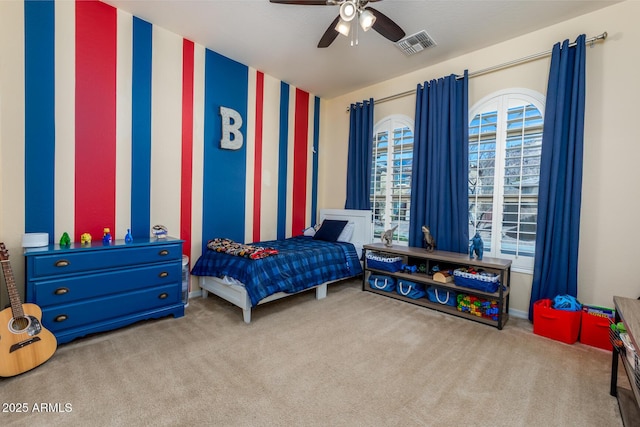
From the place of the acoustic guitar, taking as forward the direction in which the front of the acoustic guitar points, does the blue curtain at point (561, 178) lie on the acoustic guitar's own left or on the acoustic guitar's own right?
on the acoustic guitar's own left

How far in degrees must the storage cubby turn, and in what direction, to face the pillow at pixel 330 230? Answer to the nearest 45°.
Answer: approximately 45° to its right

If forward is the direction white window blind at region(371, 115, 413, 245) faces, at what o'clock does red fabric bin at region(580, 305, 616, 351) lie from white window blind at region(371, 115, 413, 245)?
The red fabric bin is roughly at 9 o'clock from the white window blind.

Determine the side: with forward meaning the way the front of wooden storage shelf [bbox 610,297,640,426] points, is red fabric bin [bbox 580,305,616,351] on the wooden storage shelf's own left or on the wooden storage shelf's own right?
on the wooden storage shelf's own right

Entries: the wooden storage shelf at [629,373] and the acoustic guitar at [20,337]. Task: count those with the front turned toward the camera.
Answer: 1

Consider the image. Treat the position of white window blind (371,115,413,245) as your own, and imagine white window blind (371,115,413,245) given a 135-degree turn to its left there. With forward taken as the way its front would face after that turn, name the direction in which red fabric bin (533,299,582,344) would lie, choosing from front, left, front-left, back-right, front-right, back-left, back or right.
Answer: front-right

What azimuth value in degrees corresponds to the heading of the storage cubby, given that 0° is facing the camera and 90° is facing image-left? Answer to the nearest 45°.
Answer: approximately 45°

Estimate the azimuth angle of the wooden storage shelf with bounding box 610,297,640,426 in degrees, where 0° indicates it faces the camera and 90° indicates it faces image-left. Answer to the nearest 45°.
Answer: approximately 90°

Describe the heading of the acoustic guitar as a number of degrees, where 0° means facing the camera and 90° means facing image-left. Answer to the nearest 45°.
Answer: approximately 0°
